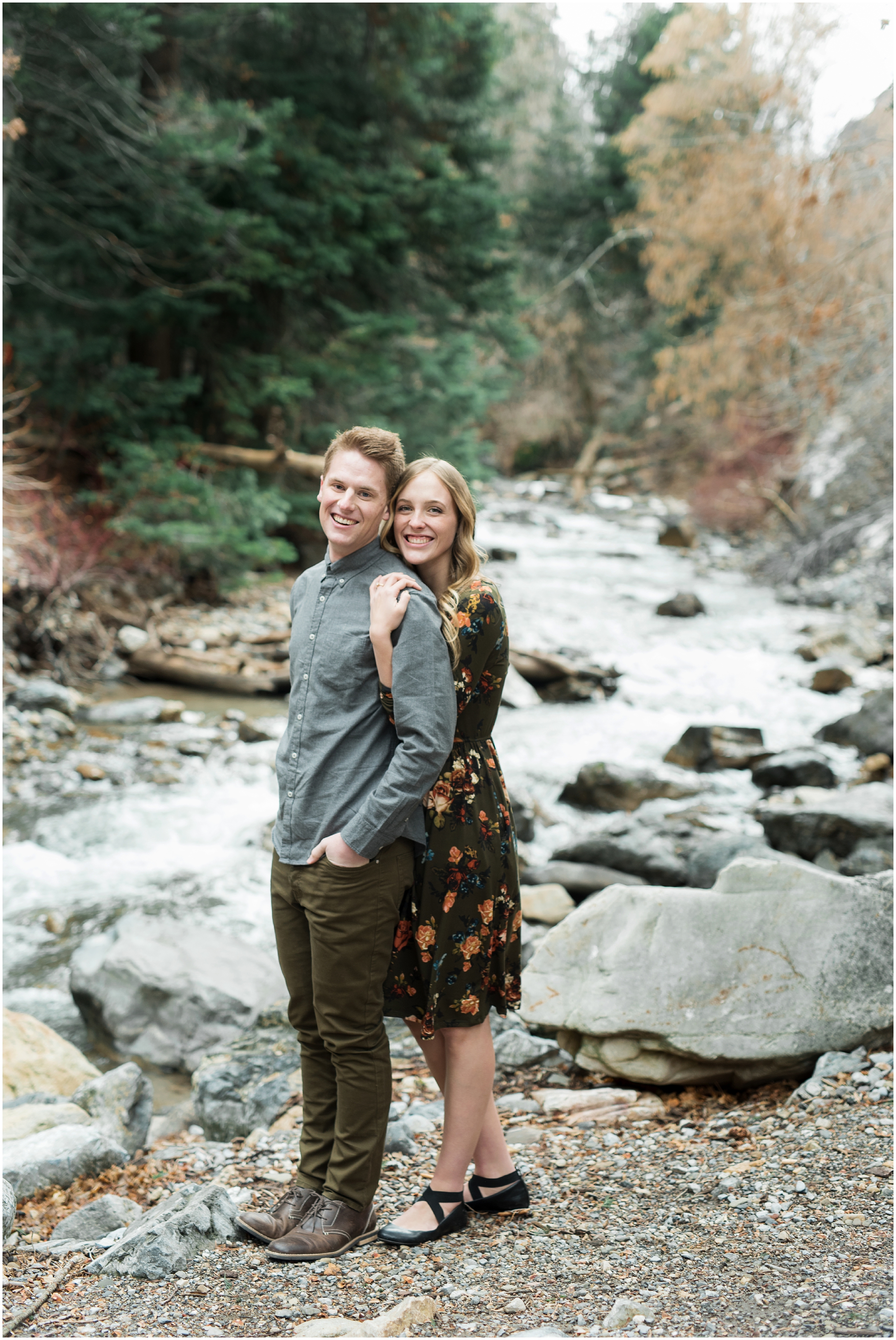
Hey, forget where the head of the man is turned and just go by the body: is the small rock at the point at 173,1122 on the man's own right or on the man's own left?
on the man's own right

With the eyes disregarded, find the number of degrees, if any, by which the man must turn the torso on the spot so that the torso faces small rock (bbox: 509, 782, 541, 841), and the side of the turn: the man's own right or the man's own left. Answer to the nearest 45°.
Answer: approximately 135° to the man's own right

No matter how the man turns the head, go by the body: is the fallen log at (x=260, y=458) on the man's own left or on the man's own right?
on the man's own right

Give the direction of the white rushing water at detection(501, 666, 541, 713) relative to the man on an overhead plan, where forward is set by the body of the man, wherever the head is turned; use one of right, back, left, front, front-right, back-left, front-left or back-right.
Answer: back-right

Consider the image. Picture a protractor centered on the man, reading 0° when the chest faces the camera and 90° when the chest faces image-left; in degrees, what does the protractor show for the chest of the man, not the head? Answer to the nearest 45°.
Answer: approximately 45°

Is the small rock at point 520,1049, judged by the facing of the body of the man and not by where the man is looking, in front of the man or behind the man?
behind

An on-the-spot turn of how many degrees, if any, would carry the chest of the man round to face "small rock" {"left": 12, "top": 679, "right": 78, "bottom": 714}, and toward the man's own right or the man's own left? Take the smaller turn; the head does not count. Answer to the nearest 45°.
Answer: approximately 135° to the man's own right

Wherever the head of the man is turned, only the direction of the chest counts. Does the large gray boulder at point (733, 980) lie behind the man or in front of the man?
behind

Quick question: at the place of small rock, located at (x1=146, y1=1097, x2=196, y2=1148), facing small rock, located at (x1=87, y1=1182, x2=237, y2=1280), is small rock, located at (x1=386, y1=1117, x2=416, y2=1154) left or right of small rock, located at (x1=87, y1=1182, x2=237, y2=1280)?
left

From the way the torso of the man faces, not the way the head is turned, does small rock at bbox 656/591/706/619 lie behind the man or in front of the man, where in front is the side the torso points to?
behind
